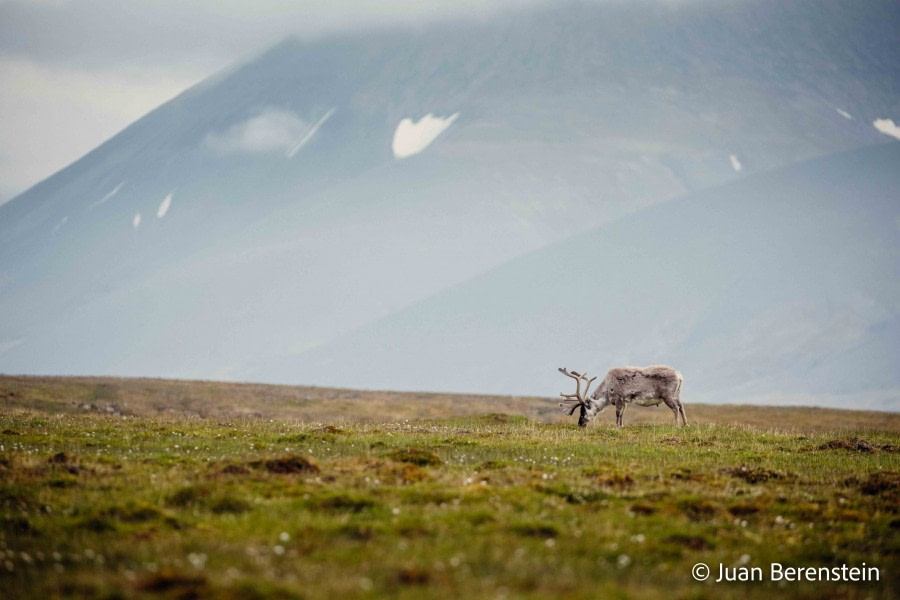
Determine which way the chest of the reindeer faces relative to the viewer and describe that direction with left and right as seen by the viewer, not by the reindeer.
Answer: facing to the left of the viewer
